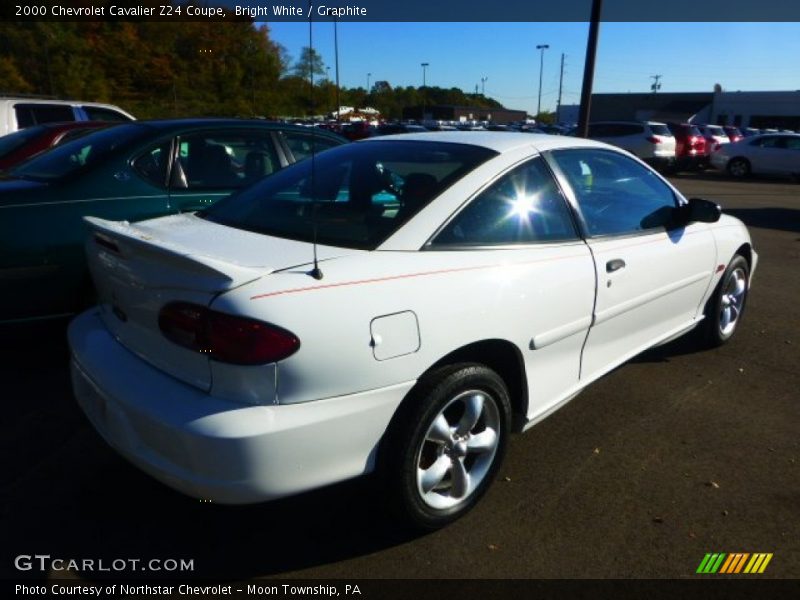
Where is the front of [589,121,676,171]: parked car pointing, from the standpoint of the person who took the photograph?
facing away from the viewer and to the left of the viewer

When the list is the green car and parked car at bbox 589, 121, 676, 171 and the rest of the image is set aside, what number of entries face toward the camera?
0

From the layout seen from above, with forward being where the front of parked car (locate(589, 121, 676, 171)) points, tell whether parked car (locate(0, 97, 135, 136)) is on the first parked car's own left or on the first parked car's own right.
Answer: on the first parked car's own left

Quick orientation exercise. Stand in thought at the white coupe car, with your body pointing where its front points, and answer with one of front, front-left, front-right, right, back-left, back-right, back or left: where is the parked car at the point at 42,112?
left

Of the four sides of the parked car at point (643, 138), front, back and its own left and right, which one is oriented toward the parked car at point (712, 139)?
right
